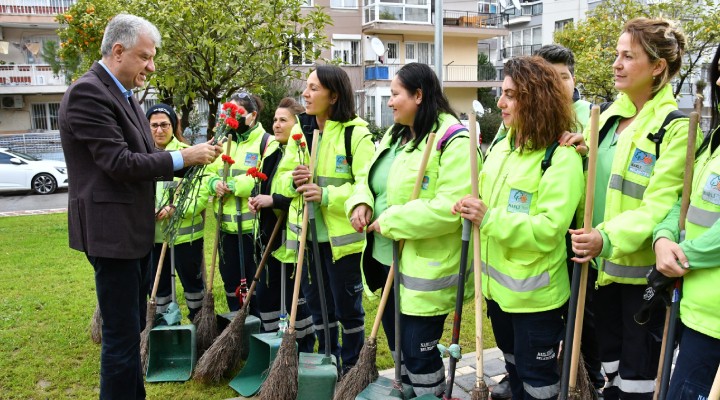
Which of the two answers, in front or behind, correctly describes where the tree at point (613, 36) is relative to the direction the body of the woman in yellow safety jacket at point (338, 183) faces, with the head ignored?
behind

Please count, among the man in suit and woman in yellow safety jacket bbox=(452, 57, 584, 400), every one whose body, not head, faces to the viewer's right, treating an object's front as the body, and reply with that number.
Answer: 1

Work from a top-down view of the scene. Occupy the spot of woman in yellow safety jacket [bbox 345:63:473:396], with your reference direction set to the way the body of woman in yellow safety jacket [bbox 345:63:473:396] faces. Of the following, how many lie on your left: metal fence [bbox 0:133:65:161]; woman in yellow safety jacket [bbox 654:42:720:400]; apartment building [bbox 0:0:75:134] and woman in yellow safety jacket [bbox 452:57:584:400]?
2

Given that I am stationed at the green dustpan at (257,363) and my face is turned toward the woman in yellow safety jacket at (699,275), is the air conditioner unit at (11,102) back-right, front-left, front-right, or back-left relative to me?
back-left

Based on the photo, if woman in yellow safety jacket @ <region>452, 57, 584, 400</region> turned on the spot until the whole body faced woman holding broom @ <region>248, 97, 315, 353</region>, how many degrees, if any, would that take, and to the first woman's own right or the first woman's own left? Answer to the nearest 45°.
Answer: approximately 90° to the first woman's own right

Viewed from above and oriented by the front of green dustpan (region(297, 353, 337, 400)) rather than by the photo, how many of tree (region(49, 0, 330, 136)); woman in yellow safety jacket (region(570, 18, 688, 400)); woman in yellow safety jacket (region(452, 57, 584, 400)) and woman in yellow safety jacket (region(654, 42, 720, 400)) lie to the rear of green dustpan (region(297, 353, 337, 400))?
1

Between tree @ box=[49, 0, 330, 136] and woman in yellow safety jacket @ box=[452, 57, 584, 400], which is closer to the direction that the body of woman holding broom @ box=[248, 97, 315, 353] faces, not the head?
the woman in yellow safety jacket

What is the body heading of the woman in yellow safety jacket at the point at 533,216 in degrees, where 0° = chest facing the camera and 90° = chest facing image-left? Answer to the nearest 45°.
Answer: approximately 45°

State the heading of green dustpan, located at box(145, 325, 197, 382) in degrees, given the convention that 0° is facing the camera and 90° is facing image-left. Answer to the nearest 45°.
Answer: approximately 0°

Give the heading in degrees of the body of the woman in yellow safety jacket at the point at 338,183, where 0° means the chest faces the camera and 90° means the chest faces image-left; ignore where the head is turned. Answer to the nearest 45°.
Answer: approximately 45°

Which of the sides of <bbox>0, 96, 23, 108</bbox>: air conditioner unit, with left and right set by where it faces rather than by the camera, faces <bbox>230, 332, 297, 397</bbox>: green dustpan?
front

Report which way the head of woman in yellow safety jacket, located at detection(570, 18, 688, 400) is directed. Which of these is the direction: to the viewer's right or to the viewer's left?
to the viewer's left

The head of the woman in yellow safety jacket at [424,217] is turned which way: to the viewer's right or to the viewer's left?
to the viewer's left
